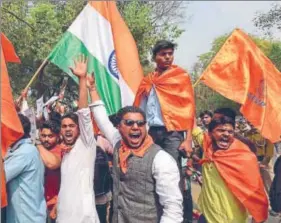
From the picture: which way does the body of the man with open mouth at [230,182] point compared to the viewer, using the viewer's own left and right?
facing the viewer and to the left of the viewer

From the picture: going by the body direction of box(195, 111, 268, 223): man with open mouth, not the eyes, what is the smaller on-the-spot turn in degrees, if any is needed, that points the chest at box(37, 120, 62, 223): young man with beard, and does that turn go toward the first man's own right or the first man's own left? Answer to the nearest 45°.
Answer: approximately 45° to the first man's own right

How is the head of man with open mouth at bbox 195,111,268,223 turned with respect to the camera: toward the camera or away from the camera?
toward the camera

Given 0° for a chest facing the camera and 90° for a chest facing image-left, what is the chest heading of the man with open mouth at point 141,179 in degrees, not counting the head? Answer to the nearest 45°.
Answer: approximately 45°

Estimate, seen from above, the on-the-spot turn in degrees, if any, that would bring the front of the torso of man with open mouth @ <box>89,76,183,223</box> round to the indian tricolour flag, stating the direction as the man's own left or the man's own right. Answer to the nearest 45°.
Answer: approximately 135° to the man's own right

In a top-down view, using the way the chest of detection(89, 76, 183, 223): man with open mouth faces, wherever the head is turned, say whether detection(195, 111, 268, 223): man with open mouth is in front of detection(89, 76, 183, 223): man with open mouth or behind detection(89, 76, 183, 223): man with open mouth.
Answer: behind

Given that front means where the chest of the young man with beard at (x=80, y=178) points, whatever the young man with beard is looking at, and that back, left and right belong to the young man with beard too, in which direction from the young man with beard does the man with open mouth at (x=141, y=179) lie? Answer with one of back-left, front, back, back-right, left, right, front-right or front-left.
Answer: left

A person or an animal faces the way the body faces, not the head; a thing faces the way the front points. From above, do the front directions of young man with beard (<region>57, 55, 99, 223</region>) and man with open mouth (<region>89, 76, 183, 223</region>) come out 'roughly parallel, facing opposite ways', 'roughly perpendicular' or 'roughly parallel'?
roughly parallel

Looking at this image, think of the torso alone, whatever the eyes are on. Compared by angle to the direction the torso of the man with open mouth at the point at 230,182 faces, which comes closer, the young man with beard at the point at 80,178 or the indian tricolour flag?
the young man with beard

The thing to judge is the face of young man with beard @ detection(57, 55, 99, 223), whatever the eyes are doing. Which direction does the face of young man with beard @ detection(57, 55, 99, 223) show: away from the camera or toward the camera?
toward the camera

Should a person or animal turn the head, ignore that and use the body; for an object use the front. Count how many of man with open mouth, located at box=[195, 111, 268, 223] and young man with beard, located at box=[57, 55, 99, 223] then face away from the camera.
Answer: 0
